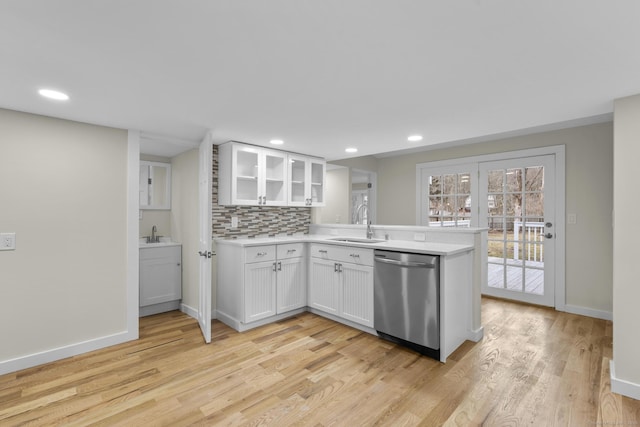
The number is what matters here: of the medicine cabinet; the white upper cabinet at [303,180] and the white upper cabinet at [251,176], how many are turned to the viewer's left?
0

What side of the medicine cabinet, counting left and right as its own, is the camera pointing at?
front

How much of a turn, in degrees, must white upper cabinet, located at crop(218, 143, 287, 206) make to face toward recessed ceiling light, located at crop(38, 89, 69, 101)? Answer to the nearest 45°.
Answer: approximately 90° to its right

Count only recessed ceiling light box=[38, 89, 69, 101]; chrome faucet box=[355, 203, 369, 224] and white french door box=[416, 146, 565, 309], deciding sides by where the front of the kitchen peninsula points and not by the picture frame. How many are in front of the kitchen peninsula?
1

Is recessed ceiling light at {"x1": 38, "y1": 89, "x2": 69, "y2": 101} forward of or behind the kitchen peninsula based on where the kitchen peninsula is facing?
forward

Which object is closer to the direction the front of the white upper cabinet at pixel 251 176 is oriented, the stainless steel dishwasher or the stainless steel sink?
the stainless steel dishwasher

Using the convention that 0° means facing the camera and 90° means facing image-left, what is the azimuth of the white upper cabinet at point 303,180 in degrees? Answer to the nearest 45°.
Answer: approximately 315°

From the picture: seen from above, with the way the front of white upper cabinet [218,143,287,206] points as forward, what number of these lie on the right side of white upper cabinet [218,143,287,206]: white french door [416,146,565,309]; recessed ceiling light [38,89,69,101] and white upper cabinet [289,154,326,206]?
1

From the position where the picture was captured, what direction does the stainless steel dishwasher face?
facing the viewer and to the left of the viewer

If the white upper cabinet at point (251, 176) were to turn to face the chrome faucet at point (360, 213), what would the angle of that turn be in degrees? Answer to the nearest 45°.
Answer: approximately 90° to its left

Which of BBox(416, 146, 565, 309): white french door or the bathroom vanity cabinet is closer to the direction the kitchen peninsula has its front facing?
the bathroom vanity cabinet

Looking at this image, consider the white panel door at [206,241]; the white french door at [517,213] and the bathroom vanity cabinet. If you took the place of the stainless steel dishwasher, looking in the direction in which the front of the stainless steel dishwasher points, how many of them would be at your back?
1

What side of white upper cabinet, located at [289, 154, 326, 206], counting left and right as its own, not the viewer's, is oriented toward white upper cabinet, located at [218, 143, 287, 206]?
right
